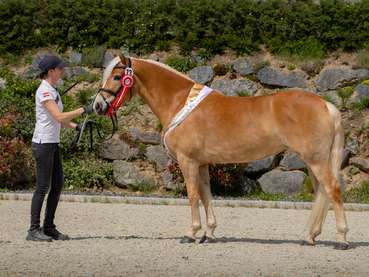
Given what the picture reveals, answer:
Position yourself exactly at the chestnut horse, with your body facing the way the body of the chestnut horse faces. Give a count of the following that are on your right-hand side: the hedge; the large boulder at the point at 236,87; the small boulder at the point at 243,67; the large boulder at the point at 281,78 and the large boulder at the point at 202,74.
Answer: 5

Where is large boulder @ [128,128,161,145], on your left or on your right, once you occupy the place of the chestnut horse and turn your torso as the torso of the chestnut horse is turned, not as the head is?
on your right

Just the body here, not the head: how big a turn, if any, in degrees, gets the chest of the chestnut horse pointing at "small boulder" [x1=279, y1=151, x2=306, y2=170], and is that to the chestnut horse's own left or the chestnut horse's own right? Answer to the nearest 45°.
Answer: approximately 90° to the chestnut horse's own right

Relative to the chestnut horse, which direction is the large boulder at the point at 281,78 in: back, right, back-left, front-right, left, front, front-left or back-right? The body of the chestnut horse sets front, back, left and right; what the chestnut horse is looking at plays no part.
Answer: right

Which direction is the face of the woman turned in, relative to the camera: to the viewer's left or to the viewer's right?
to the viewer's right

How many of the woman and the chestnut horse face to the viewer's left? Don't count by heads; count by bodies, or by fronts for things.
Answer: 1

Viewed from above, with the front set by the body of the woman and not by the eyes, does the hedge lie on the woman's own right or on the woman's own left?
on the woman's own left

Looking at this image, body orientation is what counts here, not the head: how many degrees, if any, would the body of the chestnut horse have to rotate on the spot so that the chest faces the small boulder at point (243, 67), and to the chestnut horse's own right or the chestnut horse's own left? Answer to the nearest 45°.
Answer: approximately 90° to the chestnut horse's own right

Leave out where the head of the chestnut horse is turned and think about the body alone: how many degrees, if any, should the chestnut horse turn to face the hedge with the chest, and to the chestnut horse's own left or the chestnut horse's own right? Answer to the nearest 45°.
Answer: approximately 90° to the chestnut horse's own right

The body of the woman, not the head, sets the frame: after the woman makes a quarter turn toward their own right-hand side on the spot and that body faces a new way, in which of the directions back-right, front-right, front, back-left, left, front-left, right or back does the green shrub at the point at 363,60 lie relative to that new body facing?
back-left

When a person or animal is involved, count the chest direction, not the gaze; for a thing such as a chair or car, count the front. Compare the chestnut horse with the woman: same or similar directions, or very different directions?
very different directions

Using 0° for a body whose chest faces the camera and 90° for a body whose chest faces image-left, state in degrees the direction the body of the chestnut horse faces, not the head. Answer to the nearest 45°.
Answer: approximately 90°

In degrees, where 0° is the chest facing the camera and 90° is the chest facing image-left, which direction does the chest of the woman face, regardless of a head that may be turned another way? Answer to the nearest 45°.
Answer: approximately 270°
